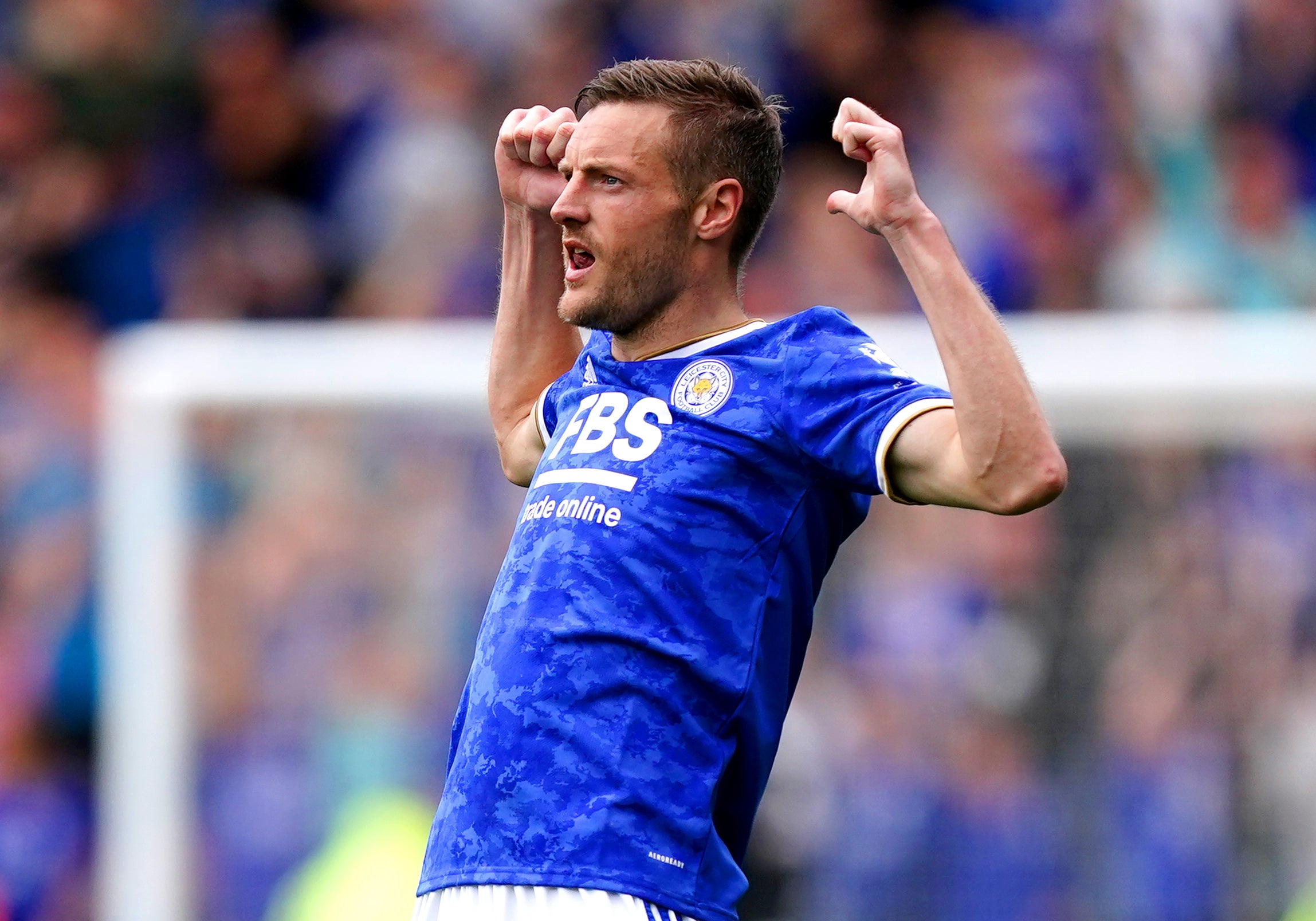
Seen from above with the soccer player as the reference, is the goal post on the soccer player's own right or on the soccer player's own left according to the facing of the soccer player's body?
on the soccer player's own right

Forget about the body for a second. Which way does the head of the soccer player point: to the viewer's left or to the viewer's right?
to the viewer's left

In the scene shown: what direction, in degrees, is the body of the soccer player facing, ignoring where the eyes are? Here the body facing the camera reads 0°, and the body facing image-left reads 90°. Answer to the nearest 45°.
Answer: approximately 45°

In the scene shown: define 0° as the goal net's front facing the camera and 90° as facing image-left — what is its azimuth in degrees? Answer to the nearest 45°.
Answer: approximately 0°
